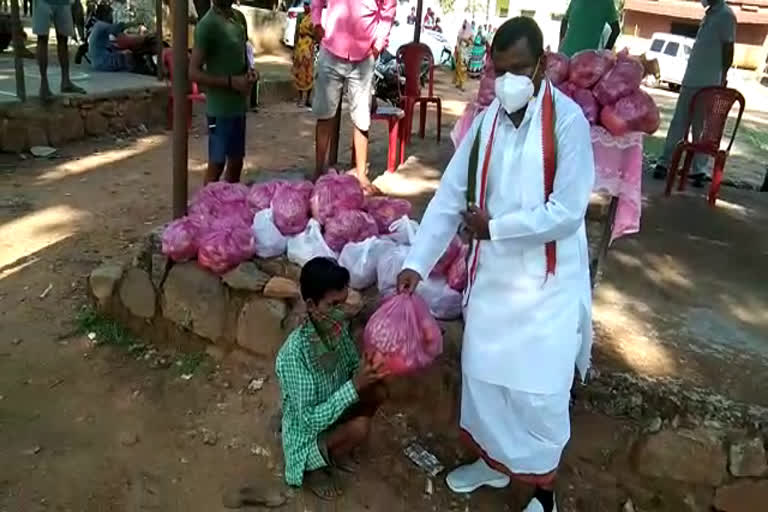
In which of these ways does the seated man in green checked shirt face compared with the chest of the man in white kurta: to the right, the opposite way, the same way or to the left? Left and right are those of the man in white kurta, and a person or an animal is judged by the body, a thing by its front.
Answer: to the left

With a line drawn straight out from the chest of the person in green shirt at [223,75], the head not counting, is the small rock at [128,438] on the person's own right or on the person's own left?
on the person's own right

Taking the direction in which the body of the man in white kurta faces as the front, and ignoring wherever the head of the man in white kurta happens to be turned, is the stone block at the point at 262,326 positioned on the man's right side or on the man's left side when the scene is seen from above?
on the man's right side

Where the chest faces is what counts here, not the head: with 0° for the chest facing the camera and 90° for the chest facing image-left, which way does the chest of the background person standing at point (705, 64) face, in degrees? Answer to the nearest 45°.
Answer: approximately 45°

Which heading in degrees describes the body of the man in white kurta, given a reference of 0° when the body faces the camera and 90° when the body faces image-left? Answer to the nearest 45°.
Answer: approximately 45°

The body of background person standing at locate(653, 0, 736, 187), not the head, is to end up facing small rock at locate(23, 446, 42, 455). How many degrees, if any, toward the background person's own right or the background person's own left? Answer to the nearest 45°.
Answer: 0° — they already face it

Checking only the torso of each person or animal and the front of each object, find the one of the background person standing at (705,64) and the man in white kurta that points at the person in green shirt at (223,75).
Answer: the background person standing

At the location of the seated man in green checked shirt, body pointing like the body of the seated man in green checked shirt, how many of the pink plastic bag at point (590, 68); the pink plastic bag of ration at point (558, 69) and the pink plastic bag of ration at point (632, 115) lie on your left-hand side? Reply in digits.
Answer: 3

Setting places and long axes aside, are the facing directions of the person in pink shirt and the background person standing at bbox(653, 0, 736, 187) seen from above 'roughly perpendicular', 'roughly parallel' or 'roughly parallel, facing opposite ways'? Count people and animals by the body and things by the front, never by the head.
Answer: roughly perpendicular

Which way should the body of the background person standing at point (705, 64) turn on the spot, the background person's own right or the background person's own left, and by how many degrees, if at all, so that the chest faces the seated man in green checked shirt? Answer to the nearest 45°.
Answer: approximately 45° to the background person's own left
